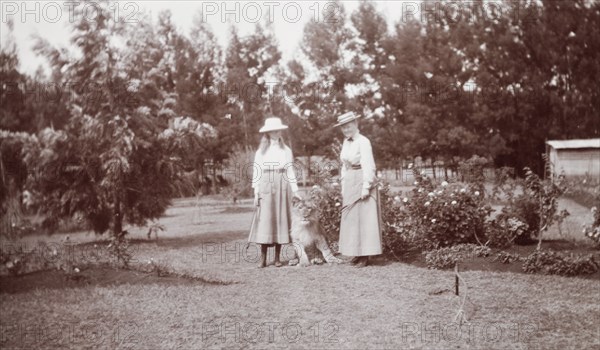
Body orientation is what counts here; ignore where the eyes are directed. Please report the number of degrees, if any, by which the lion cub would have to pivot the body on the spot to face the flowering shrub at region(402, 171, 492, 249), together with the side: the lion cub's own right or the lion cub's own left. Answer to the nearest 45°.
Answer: approximately 90° to the lion cub's own left

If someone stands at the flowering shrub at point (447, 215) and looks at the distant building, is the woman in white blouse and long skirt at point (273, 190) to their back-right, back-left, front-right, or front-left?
back-left

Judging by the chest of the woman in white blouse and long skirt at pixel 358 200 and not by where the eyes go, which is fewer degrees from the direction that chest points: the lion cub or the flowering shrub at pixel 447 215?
the lion cub

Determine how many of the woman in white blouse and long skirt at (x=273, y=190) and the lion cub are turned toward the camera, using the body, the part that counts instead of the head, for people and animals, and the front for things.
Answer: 2

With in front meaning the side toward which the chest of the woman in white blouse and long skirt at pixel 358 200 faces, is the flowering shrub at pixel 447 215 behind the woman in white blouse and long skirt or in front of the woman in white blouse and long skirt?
behind

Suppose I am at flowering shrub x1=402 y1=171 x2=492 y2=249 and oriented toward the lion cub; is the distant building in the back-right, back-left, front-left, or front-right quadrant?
back-right

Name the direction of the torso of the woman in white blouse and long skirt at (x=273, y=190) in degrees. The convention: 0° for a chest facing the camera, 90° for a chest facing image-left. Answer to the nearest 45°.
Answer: approximately 0°

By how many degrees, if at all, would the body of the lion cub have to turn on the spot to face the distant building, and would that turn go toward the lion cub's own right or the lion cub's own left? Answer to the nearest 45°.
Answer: approximately 135° to the lion cub's own left
